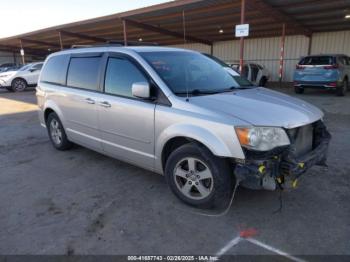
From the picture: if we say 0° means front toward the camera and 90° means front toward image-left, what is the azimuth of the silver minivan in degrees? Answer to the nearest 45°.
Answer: approximately 315°

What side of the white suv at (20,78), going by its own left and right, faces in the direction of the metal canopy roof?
back

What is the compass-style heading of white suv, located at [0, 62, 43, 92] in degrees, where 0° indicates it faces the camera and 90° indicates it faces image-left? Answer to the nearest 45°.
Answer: approximately 45°

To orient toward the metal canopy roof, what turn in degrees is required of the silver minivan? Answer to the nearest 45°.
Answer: approximately 135° to its left

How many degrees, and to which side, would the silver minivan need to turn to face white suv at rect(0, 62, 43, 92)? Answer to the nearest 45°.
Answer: approximately 180°

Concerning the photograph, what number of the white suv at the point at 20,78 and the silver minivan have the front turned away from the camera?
0
